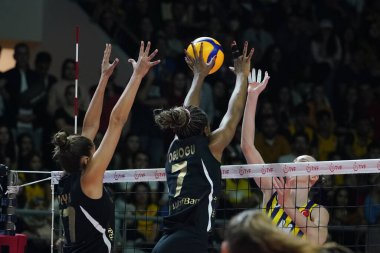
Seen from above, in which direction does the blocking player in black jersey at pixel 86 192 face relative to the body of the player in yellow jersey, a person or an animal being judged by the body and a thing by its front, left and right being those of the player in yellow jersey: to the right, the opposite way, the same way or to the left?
the opposite way

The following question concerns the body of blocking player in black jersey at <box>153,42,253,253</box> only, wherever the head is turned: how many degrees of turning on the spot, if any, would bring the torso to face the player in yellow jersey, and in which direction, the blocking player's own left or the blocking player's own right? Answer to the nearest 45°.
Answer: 0° — they already face them

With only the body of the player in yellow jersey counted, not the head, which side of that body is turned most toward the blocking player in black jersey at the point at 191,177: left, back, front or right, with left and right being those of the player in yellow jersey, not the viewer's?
front

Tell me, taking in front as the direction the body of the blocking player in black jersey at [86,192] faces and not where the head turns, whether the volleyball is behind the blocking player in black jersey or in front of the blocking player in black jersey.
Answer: in front

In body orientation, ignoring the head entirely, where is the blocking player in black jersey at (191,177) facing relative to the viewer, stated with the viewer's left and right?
facing away from the viewer and to the right of the viewer

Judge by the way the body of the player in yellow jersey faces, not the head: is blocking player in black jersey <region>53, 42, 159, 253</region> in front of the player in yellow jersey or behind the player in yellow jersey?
in front

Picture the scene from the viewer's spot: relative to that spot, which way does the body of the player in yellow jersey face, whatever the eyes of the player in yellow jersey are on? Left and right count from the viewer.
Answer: facing the viewer and to the left of the viewer

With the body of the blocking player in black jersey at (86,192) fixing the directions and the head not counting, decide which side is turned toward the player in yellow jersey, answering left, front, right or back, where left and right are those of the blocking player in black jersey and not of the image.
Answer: front

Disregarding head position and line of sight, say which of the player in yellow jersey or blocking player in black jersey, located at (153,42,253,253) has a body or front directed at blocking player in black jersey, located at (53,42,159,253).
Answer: the player in yellow jersey

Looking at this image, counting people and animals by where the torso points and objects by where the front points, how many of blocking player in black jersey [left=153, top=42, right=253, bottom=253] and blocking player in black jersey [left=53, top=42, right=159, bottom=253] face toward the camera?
0

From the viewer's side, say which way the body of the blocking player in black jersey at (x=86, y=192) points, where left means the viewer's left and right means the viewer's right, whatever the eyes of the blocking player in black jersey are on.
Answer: facing away from the viewer and to the right of the viewer

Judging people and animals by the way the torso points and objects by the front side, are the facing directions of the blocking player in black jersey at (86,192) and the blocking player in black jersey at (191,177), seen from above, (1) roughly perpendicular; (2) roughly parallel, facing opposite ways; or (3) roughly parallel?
roughly parallel

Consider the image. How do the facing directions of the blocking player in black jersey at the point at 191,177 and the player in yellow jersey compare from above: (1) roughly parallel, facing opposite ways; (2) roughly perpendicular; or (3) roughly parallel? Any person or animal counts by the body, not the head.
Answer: roughly parallel, facing opposite ways
